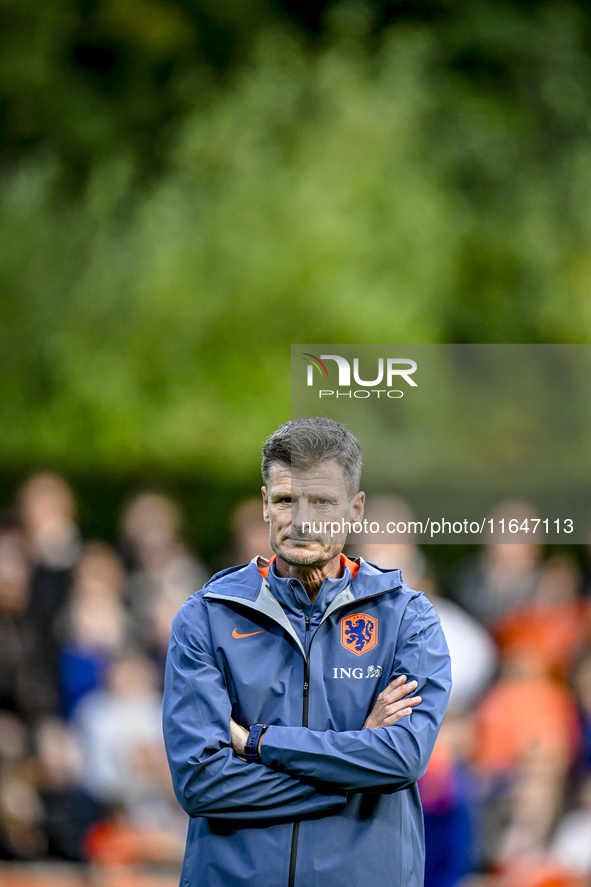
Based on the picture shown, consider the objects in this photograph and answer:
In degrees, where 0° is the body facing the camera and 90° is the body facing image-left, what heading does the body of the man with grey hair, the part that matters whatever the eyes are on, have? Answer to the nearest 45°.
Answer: approximately 0°

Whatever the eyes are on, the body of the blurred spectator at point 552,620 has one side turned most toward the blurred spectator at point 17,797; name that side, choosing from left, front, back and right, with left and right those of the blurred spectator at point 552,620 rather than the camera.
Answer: right

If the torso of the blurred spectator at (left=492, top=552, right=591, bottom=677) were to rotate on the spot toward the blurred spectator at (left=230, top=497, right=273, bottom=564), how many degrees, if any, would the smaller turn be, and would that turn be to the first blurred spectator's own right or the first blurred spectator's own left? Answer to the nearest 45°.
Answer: approximately 90° to the first blurred spectator's own right

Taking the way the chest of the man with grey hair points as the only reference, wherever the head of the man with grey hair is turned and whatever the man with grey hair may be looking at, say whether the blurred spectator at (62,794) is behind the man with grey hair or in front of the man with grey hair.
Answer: behind

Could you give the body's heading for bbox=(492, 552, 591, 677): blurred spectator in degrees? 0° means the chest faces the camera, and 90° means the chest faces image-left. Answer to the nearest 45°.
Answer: approximately 0°

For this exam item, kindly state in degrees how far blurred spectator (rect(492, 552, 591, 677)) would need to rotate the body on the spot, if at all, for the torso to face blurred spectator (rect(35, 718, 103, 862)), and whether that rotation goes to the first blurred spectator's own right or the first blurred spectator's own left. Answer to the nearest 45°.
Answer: approximately 90° to the first blurred spectator's own right

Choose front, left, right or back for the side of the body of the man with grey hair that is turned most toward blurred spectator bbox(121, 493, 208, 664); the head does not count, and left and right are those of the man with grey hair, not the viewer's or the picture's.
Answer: back

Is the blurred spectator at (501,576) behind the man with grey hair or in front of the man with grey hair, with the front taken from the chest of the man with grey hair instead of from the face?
behind

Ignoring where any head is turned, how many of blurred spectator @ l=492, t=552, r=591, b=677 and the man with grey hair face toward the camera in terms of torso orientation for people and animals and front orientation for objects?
2
